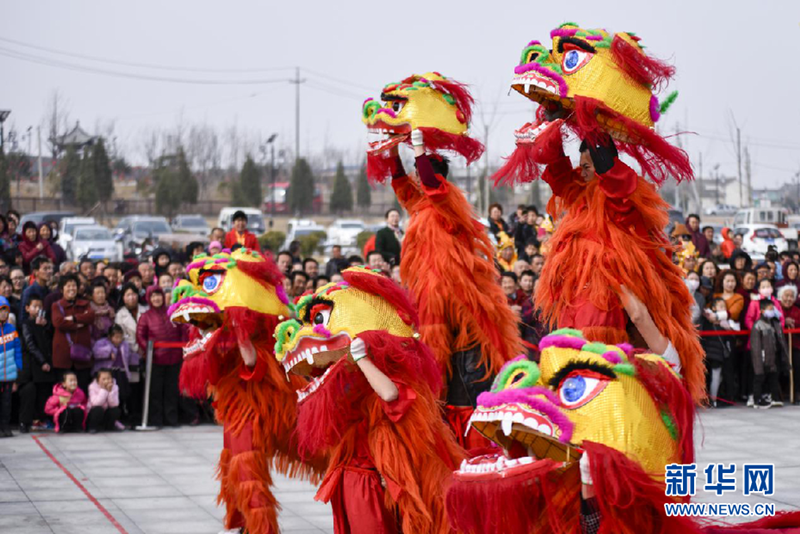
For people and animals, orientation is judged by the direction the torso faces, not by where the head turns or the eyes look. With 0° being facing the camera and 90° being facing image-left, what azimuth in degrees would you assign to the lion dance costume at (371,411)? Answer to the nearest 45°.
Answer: approximately 90°

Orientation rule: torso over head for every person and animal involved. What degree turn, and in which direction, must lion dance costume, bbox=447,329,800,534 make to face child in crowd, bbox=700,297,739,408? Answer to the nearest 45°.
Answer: approximately 90° to its right

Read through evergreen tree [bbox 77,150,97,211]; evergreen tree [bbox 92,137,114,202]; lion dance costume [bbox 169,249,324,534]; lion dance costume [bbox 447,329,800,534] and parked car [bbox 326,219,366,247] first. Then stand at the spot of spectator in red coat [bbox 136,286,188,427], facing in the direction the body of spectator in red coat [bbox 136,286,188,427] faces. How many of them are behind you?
3

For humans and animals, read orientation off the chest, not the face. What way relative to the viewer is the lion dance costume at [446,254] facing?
to the viewer's left

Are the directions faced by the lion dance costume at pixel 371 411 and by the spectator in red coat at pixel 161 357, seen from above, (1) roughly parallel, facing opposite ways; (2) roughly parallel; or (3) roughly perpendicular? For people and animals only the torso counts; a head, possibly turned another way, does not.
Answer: roughly perpendicular

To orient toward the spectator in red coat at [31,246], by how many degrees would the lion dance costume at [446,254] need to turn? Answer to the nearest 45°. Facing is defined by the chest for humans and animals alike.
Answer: approximately 45° to its right

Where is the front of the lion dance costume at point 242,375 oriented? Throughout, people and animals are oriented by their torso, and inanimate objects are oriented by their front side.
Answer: to the viewer's left

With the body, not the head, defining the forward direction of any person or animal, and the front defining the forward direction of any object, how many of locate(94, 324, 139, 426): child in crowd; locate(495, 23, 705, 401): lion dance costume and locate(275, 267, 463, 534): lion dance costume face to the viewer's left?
2

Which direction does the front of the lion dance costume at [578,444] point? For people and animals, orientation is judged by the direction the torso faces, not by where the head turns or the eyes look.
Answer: to the viewer's left
